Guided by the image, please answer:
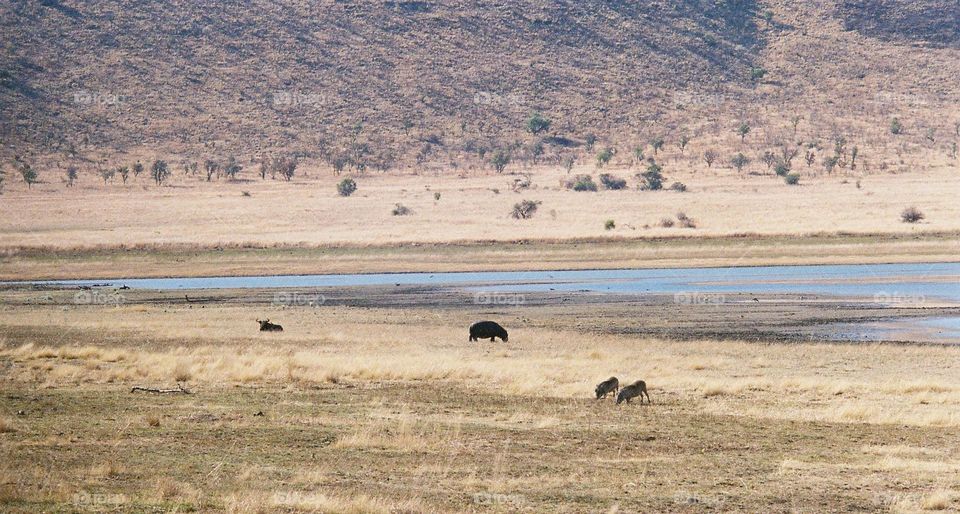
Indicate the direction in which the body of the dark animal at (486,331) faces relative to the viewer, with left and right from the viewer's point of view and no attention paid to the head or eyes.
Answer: facing to the right of the viewer

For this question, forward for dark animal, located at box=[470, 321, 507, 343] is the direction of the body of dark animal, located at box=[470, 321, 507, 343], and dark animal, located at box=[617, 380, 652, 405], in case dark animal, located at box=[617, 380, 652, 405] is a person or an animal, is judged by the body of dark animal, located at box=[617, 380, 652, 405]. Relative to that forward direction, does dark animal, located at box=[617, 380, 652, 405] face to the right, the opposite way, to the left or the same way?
the opposite way

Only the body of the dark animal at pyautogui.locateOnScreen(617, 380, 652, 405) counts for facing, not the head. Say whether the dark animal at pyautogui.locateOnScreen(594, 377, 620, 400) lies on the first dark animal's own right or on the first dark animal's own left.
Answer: on the first dark animal's own right

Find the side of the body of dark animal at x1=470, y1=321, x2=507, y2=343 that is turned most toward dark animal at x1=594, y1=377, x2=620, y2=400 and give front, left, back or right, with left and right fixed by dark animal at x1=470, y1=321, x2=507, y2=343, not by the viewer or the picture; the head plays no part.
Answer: right

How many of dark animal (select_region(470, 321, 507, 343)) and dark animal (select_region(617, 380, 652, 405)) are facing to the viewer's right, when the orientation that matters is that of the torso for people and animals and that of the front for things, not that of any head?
1

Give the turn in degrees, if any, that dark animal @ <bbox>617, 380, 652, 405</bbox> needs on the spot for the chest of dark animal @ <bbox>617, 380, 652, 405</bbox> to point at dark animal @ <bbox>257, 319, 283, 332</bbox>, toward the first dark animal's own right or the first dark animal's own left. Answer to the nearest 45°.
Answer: approximately 45° to the first dark animal's own right

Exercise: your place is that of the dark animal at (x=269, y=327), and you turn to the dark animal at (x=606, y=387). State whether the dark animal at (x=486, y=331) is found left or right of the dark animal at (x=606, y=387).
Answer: left

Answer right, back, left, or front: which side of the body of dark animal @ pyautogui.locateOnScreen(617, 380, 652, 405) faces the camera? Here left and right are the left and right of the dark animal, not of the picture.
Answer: left
